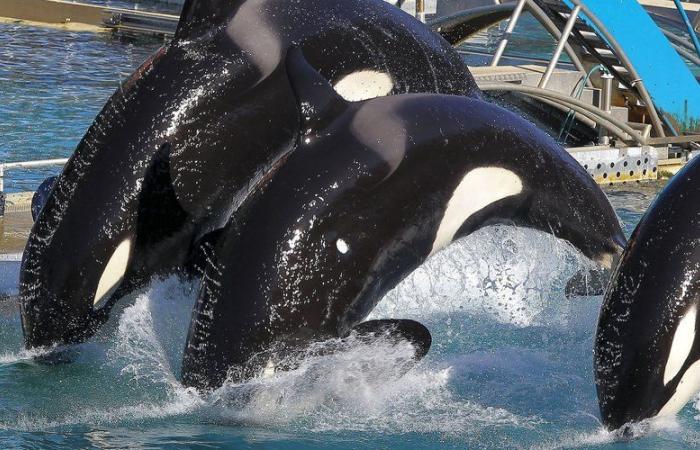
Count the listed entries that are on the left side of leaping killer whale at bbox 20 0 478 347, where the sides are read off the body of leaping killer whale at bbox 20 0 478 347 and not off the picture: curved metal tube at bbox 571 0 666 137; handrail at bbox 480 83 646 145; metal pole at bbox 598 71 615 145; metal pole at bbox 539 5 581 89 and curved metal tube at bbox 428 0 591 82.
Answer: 0

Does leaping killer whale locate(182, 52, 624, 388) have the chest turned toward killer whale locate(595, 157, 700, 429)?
no

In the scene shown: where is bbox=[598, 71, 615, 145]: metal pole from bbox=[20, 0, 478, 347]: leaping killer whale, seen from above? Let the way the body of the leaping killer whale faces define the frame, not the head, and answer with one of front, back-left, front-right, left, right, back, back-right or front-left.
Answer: back-right

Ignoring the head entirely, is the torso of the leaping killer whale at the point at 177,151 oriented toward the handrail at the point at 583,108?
no

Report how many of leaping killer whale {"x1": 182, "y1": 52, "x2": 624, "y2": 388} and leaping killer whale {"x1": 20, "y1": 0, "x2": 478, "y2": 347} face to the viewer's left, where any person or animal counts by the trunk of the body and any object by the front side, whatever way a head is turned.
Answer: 2

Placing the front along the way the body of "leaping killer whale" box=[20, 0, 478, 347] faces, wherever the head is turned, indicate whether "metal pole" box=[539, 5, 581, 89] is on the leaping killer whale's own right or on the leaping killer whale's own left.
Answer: on the leaping killer whale's own right

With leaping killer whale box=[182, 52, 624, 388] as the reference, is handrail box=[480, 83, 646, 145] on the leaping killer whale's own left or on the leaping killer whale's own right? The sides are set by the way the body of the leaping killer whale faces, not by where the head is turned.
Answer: on the leaping killer whale's own right

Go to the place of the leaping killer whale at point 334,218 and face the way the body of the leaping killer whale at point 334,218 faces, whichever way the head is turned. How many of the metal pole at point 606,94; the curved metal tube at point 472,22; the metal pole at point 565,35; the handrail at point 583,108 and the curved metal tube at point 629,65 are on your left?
0

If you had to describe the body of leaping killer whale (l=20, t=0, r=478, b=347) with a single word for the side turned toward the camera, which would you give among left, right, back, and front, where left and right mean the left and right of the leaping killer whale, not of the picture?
left

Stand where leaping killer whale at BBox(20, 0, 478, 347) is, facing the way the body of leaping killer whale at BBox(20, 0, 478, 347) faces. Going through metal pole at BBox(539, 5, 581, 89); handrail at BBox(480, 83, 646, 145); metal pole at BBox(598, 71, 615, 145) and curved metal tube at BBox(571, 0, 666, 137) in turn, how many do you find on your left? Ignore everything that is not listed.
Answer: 0

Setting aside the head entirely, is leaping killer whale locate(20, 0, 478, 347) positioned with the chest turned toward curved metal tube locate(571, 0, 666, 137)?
no

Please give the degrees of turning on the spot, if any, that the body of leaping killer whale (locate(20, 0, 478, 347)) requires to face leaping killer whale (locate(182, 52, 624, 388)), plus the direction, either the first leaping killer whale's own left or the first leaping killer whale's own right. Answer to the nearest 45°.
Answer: approximately 135° to the first leaping killer whale's own left

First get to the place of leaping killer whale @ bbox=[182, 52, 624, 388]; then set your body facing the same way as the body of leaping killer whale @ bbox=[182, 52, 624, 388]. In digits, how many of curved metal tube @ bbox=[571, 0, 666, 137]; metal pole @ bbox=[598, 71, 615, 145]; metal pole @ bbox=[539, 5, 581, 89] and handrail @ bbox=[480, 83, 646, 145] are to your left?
0

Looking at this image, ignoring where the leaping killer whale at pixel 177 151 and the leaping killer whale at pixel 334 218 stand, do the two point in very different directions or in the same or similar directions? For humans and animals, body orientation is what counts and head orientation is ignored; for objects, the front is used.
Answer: same or similar directions

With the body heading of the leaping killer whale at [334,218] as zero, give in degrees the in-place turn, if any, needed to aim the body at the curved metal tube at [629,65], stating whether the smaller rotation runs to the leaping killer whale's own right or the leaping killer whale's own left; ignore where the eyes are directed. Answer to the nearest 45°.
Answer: approximately 90° to the leaping killer whale's own right

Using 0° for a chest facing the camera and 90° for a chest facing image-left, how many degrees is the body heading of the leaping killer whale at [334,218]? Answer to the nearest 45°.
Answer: approximately 90°
